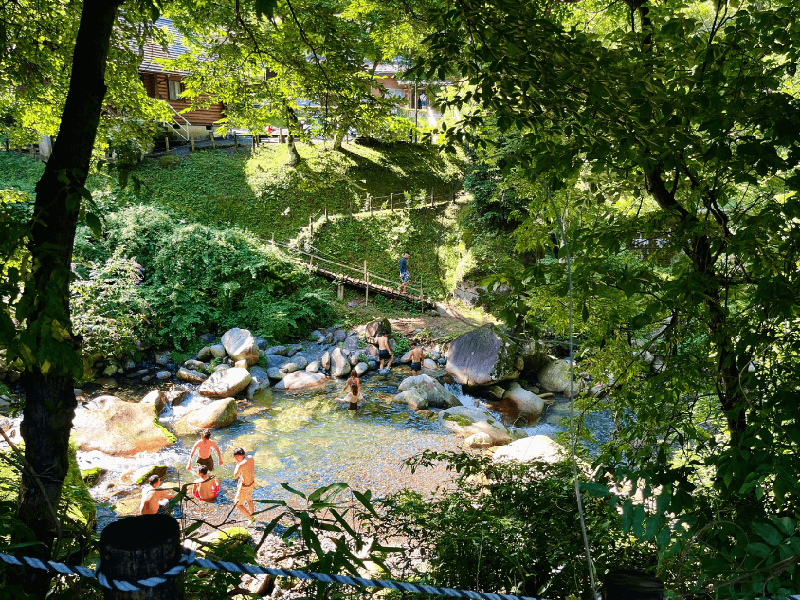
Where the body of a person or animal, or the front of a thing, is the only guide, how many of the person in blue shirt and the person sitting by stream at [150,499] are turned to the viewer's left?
0

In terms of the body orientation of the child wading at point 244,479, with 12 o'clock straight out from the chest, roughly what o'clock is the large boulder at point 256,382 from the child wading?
The large boulder is roughly at 3 o'clock from the child wading.

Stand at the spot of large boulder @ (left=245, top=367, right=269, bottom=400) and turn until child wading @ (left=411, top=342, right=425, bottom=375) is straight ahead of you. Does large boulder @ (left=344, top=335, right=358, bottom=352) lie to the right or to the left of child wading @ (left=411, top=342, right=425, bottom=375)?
left

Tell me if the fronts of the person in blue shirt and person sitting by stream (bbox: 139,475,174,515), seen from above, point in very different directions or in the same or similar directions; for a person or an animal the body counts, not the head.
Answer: same or similar directions

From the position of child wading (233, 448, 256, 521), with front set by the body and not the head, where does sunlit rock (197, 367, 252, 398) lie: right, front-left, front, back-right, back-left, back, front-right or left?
right

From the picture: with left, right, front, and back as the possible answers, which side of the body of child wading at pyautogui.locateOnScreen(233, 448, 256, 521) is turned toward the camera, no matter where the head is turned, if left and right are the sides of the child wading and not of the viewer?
left

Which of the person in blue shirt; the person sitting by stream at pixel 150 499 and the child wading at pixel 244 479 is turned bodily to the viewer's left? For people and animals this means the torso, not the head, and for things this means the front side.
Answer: the child wading at pixel 244 479
